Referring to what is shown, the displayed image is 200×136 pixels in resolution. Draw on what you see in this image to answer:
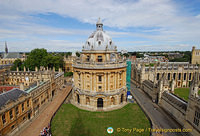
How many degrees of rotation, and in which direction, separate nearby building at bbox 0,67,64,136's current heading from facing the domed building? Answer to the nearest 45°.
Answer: approximately 45° to its left

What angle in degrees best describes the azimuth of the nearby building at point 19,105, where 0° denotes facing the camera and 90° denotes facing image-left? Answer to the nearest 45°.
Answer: approximately 315°

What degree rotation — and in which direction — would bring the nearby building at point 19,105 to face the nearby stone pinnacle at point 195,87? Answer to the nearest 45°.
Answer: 0° — it already faces it
